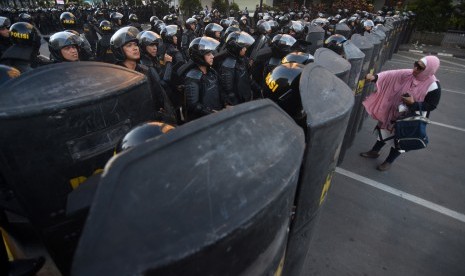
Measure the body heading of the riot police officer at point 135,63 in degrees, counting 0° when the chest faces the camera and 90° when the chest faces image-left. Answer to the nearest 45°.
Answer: approximately 315°

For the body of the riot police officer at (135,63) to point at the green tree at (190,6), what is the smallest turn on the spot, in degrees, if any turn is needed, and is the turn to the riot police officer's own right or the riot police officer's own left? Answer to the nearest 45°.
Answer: approximately 135° to the riot police officer's own left

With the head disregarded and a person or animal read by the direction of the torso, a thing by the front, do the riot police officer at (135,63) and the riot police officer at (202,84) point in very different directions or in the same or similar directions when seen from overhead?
same or similar directions

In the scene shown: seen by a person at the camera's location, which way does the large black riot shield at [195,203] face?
facing the viewer and to the right of the viewer

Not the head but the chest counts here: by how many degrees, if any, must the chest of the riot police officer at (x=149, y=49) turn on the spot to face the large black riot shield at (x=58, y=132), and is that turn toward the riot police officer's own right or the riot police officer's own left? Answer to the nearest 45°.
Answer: approximately 45° to the riot police officer's own right

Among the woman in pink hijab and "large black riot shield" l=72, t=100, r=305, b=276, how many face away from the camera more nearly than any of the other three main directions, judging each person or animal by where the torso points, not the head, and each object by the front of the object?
0

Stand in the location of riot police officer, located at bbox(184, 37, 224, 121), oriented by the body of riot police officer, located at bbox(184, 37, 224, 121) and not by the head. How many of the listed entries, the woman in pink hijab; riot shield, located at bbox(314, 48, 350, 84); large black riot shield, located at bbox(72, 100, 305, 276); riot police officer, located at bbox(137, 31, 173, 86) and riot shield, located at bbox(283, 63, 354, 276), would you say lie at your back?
1

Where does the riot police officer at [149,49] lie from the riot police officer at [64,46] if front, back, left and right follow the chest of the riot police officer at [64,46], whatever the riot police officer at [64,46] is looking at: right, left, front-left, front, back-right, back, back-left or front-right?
front-left

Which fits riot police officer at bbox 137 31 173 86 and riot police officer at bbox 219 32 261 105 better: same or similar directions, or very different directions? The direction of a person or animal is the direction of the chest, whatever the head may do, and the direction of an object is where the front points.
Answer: same or similar directions

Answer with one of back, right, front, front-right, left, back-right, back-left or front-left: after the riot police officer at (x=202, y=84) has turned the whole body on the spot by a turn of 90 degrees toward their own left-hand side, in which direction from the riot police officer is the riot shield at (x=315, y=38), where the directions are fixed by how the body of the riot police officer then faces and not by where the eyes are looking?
front

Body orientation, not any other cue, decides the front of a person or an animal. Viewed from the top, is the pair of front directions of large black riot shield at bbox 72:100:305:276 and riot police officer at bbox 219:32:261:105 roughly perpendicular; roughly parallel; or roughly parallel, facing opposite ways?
roughly parallel

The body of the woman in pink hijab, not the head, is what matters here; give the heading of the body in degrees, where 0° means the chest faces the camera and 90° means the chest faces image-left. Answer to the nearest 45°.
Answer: approximately 45°

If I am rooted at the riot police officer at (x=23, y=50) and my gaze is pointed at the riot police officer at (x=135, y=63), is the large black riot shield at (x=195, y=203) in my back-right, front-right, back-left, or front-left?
front-right

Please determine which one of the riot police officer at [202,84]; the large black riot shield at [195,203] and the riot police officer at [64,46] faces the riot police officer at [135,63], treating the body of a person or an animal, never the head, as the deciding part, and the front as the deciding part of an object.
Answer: the riot police officer at [64,46]

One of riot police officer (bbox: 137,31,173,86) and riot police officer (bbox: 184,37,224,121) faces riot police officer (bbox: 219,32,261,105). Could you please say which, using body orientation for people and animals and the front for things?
riot police officer (bbox: 137,31,173,86)
